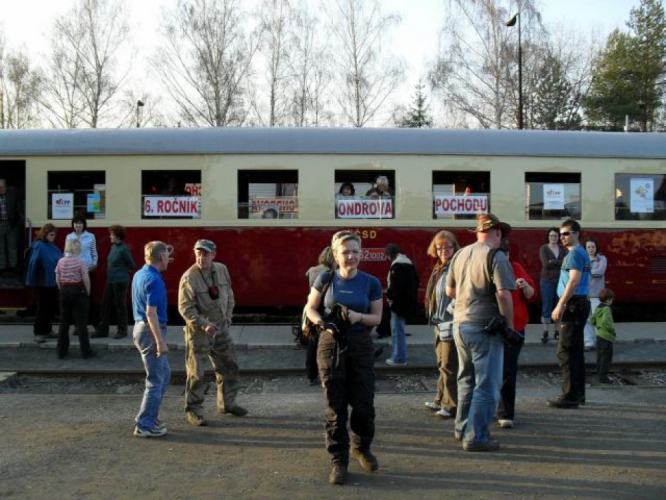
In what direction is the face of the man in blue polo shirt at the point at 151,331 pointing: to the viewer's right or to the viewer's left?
to the viewer's right

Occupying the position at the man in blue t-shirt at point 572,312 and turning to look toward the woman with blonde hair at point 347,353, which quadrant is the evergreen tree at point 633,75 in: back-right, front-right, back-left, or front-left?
back-right

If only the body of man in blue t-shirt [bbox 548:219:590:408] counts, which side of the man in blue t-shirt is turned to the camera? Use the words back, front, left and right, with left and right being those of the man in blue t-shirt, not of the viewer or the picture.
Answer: left

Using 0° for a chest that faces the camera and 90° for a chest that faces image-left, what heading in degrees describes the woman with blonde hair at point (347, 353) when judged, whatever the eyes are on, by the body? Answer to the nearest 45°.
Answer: approximately 0°

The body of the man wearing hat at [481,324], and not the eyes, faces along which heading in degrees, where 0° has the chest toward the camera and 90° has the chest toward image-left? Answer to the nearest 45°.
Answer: approximately 225°

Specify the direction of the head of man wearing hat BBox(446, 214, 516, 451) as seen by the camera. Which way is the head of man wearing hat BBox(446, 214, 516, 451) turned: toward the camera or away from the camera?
away from the camera
